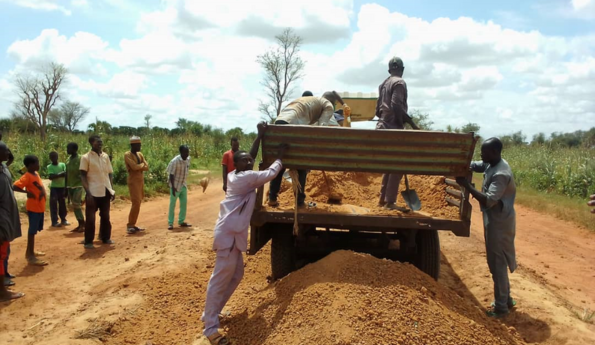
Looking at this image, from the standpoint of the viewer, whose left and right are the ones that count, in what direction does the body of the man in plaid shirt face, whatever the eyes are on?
facing the viewer and to the right of the viewer

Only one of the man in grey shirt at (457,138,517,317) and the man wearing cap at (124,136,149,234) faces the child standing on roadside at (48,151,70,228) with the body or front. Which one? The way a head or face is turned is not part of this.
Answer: the man in grey shirt

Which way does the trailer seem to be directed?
away from the camera

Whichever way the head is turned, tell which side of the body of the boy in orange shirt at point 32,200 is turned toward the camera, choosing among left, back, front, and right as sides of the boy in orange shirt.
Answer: right

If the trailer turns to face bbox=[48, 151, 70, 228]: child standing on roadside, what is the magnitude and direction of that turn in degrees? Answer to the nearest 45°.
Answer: approximately 45° to its left

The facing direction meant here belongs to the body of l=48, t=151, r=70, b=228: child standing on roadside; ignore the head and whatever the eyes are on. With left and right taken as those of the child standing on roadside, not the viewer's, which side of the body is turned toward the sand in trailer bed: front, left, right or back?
front

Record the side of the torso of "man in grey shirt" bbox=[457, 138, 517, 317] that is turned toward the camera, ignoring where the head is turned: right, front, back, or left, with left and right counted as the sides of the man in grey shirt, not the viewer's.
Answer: left

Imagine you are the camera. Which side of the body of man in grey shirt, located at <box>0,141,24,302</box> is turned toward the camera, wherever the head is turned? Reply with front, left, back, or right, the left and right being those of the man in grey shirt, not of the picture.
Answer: right

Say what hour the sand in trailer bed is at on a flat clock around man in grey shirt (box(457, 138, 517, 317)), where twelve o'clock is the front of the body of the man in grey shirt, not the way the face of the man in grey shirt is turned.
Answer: The sand in trailer bed is roughly at 1 o'clock from the man in grey shirt.

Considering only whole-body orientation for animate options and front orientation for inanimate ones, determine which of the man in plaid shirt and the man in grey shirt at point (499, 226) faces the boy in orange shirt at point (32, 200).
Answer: the man in grey shirt

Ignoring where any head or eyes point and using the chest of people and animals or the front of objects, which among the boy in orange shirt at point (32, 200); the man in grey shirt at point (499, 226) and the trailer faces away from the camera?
the trailer

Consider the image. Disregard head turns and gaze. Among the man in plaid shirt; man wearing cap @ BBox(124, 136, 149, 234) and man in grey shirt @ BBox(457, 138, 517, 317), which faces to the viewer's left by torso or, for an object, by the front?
the man in grey shirt

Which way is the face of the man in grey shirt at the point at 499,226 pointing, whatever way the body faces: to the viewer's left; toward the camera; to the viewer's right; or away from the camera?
to the viewer's left

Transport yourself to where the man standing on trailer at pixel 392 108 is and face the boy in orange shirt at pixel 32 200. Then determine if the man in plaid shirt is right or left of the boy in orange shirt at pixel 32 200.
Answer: right

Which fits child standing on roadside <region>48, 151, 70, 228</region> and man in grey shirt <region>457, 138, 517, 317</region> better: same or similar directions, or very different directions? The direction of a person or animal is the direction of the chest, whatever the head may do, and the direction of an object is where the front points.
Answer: very different directions

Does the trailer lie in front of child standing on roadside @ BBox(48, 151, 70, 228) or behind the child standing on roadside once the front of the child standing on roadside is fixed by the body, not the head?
in front

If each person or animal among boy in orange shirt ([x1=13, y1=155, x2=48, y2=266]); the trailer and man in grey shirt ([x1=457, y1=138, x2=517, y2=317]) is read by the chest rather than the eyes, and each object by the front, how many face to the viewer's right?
1

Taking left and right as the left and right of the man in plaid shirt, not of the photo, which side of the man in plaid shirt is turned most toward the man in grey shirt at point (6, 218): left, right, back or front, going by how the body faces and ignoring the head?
right
